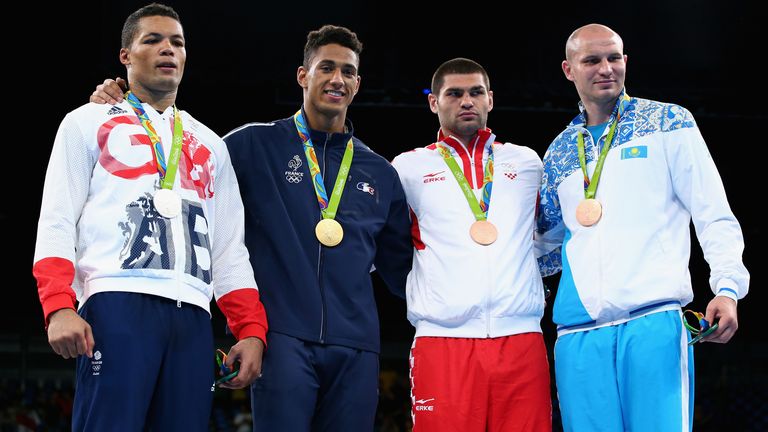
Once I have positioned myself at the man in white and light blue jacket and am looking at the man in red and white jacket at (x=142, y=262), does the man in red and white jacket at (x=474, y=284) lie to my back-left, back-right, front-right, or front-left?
front-right

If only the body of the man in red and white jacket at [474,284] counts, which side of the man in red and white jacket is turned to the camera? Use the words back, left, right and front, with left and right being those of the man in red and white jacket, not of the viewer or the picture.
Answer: front

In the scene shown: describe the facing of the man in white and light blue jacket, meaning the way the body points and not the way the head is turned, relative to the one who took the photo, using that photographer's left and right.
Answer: facing the viewer and to the left of the viewer

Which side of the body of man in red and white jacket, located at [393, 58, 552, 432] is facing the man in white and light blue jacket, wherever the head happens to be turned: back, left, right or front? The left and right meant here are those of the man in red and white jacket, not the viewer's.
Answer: left

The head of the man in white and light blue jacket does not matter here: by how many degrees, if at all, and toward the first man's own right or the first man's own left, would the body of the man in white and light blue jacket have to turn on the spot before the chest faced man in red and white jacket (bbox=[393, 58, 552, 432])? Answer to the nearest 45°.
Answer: approximately 45° to the first man's own right

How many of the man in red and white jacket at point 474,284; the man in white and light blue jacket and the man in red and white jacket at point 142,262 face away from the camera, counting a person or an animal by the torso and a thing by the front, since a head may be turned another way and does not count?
0

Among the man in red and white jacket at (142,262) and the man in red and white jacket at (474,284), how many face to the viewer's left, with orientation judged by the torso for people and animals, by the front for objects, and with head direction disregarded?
0

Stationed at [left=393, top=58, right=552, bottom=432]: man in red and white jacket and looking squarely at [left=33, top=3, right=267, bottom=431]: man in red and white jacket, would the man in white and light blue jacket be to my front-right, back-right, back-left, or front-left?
back-left

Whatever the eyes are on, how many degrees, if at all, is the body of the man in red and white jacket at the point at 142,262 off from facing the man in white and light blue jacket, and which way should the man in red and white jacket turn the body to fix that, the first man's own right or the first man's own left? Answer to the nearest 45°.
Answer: approximately 45° to the first man's own left

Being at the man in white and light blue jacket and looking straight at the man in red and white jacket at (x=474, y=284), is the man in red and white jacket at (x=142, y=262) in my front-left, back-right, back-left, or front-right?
front-left

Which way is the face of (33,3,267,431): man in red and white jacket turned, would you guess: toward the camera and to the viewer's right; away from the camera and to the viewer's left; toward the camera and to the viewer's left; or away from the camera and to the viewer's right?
toward the camera and to the viewer's right

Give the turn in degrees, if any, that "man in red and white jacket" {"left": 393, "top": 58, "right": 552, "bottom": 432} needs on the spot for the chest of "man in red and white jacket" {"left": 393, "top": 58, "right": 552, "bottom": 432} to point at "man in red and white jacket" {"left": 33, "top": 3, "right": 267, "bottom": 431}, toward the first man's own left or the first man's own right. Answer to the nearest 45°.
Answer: approximately 45° to the first man's own right
